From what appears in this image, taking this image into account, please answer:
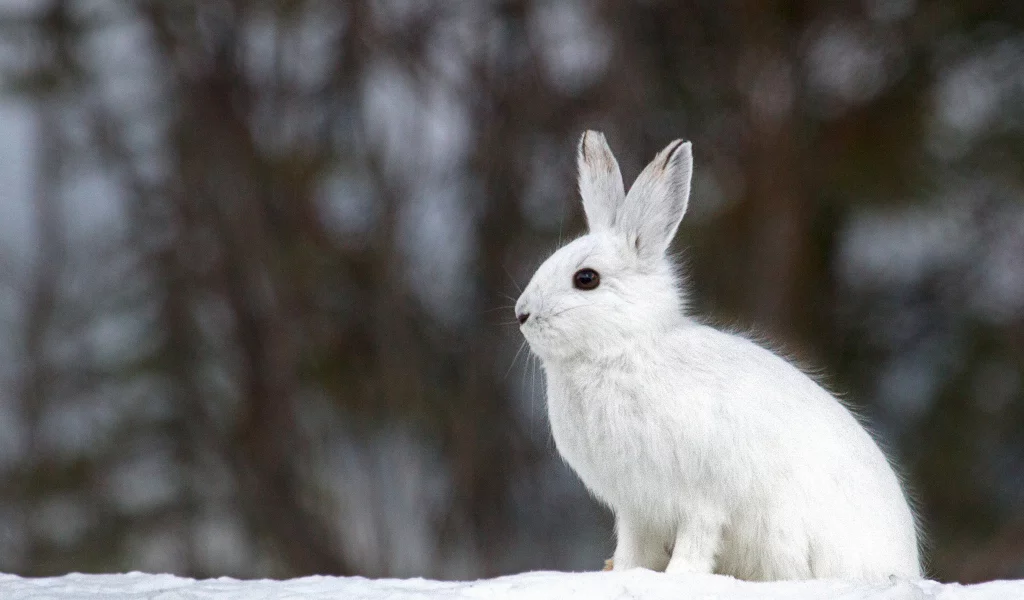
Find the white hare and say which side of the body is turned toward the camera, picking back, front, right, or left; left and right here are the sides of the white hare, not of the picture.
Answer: left
